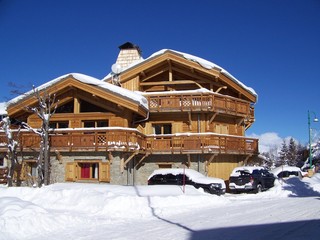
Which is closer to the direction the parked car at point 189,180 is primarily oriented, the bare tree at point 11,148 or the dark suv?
the dark suv

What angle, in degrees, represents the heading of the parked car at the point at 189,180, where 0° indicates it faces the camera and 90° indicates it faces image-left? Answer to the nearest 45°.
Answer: approximately 315°

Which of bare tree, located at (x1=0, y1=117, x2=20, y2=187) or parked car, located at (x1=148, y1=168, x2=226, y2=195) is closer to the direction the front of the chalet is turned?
the parked car

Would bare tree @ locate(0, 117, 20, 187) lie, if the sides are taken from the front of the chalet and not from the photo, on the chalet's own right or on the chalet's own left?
on the chalet's own right

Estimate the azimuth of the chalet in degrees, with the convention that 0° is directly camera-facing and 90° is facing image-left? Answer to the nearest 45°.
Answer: approximately 0°

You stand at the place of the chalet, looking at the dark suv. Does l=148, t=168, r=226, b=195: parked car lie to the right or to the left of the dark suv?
right

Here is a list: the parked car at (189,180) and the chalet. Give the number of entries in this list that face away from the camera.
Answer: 0

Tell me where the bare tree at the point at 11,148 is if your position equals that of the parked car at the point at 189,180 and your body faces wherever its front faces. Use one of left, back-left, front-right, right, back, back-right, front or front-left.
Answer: back-right
